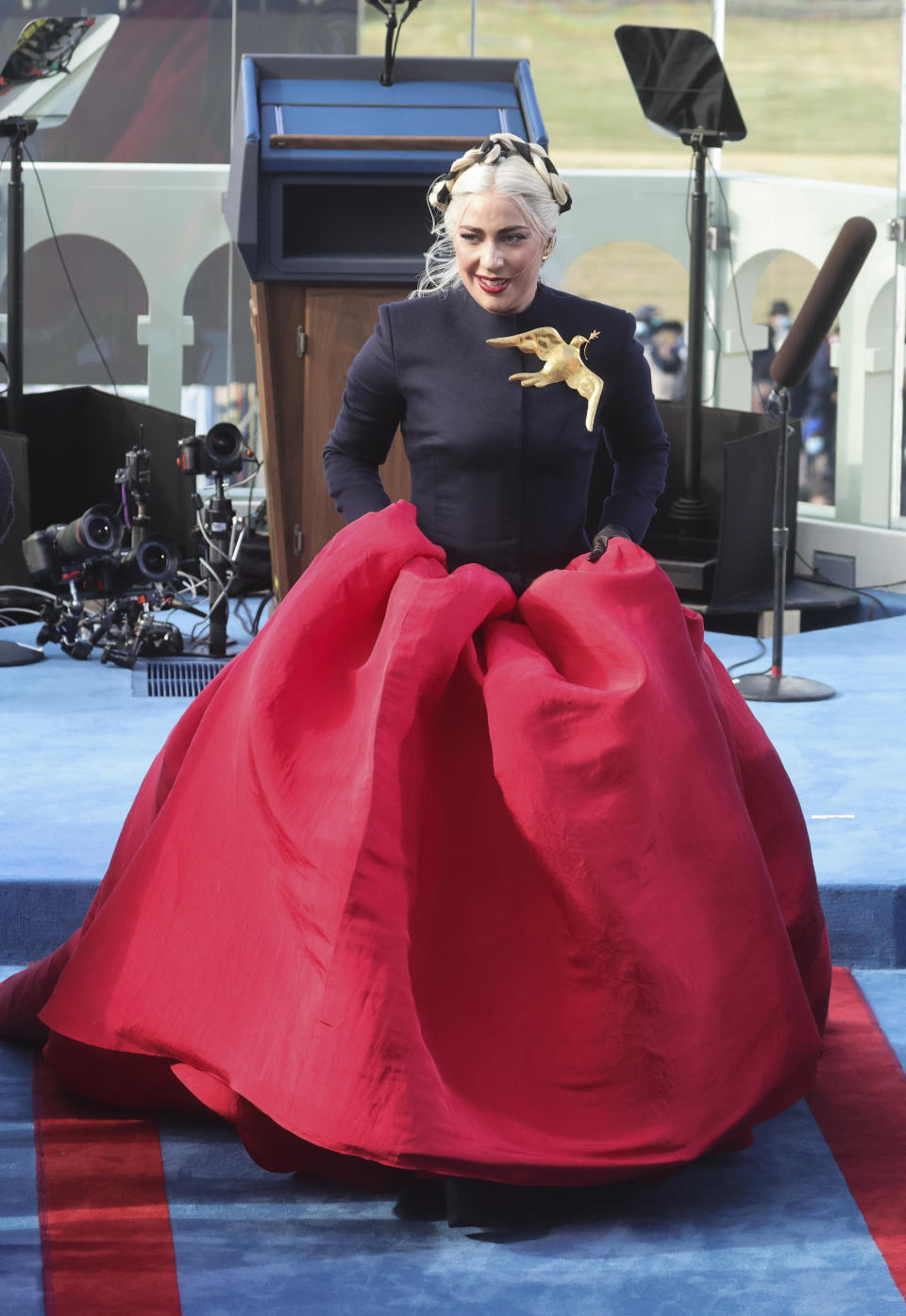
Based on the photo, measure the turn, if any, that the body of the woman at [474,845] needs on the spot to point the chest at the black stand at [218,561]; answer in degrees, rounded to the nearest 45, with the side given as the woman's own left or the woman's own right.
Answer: approximately 180°

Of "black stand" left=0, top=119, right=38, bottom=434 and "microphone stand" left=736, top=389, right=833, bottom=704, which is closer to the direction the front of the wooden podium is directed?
the microphone stand

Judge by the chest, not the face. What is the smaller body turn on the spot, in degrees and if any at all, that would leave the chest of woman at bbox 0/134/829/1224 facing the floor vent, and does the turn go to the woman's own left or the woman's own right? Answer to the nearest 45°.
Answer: approximately 180°

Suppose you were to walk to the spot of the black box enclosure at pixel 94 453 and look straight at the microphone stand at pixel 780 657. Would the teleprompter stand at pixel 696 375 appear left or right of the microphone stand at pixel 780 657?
left
